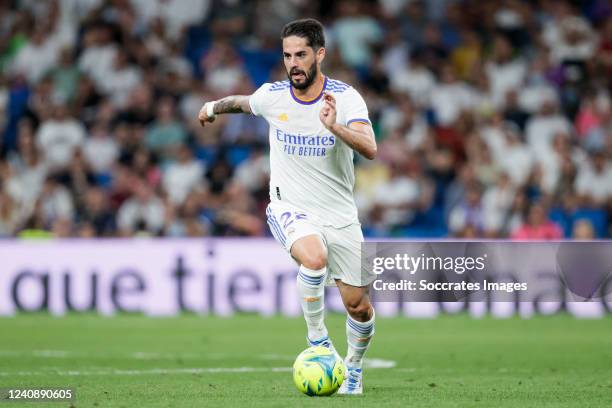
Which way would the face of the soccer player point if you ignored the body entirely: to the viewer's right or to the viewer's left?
to the viewer's left

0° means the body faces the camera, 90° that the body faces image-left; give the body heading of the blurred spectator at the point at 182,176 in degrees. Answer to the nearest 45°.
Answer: approximately 0°

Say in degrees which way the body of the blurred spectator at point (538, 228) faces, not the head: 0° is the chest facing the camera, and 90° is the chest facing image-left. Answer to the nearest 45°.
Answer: approximately 0°

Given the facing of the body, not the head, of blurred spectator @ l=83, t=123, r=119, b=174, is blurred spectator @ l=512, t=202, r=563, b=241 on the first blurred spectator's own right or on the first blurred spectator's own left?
on the first blurred spectator's own left
